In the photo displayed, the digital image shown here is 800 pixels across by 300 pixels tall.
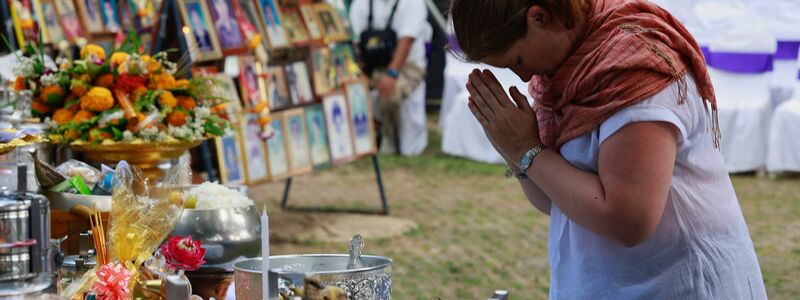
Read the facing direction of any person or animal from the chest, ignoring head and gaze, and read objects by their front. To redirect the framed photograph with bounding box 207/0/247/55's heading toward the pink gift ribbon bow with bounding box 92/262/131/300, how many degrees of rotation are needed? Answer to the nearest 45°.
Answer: approximately 45° to its right

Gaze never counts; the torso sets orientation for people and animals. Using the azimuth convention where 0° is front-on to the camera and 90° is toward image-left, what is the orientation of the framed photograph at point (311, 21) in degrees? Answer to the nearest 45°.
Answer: approximately 315°

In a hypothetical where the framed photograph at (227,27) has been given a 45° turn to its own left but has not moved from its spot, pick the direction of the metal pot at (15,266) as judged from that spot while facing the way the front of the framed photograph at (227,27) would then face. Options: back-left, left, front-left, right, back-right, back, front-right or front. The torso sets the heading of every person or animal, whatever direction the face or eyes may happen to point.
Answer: right

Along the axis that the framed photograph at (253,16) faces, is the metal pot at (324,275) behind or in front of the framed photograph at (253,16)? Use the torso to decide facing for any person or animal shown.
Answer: in front
